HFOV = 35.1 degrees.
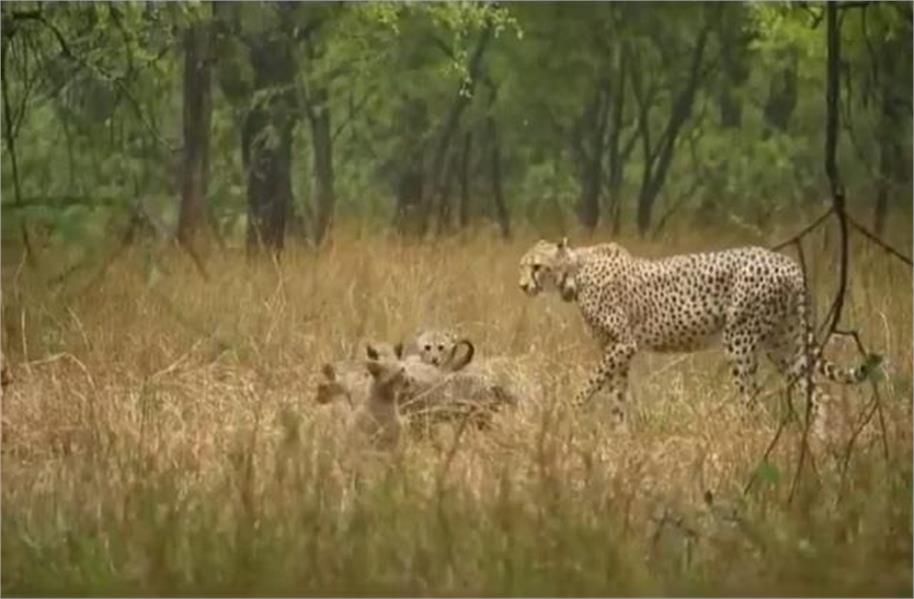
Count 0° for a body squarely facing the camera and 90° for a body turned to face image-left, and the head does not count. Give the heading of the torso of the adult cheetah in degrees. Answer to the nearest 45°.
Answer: approximately 90°
